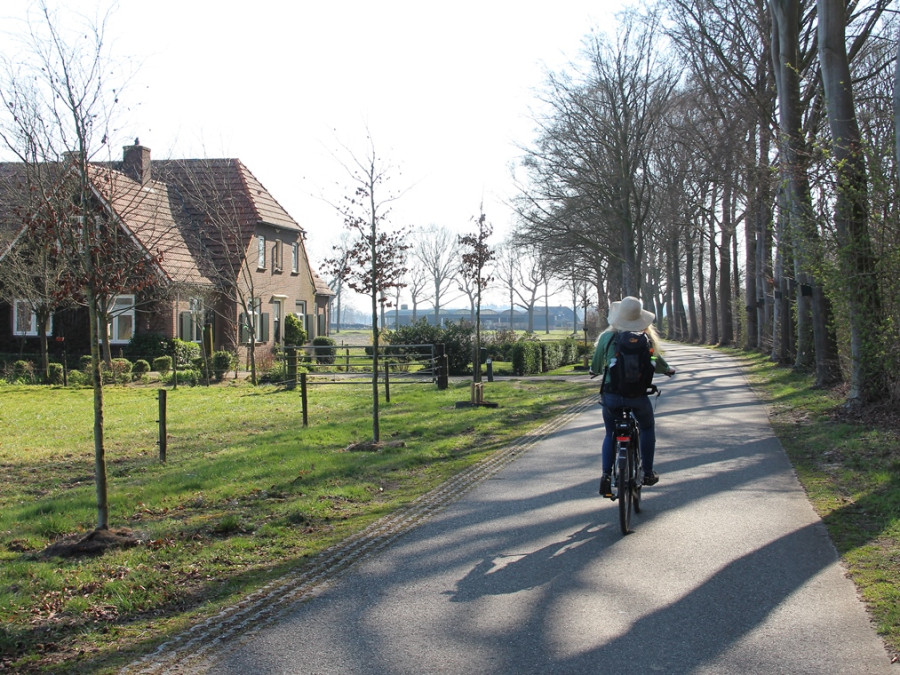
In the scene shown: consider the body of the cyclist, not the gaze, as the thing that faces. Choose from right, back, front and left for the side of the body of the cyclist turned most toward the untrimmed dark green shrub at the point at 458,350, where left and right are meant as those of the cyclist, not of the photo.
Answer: front

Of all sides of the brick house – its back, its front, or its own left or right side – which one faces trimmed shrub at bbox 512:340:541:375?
front

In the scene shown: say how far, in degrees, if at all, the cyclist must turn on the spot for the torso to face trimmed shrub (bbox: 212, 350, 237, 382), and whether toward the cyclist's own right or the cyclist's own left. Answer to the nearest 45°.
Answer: approximately 45° to the cyclist's own left

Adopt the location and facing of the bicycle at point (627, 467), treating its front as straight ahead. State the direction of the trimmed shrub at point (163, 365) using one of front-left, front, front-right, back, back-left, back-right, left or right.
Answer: front-left

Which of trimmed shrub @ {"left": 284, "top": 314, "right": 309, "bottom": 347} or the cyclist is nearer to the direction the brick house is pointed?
the cyclist

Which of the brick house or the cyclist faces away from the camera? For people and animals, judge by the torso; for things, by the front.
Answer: the cyclist

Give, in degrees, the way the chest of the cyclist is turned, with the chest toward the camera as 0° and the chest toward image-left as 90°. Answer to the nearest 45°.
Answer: approximately 180°

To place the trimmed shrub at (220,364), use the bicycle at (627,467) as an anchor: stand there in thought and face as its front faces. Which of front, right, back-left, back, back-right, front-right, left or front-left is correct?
front-left

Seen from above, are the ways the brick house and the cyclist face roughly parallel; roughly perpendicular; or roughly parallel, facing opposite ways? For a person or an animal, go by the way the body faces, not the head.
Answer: roughly perpendicular

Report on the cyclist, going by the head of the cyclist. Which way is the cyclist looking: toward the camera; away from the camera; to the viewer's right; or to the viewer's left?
away from the camera

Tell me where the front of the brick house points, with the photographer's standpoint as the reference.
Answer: facing the viewer and to the right of the viewer

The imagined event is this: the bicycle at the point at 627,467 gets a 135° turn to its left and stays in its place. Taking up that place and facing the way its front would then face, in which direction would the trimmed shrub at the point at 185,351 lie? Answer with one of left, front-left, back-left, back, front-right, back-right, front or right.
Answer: right

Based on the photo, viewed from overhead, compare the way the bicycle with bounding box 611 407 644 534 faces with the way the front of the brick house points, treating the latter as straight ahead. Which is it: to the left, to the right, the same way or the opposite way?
to the left

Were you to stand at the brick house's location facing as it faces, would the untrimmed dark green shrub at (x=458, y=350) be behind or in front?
in front

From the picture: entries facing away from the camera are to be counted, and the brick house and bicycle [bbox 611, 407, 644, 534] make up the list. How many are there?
1

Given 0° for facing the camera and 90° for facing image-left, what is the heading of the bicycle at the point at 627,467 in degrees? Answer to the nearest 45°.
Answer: approximately 180°
